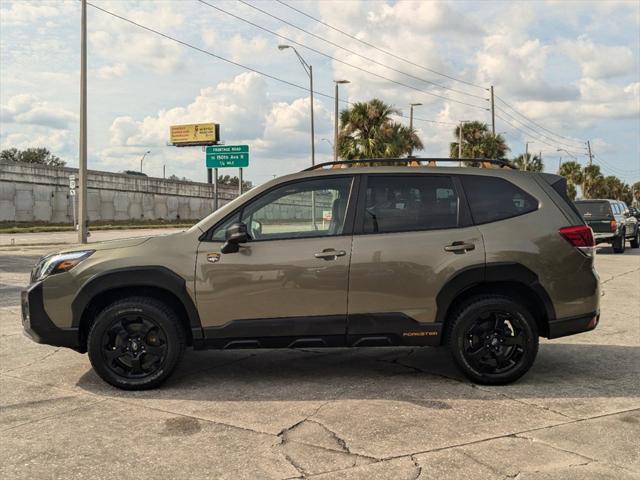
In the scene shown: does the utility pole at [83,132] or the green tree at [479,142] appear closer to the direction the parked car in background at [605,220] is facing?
the green tree

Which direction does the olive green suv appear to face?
to the viewer's left

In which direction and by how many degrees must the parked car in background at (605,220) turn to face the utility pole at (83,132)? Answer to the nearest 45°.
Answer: approximately 135° to its left

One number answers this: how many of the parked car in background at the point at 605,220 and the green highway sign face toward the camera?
1

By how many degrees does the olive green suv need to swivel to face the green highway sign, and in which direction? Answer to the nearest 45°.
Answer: approximately 90° to its right

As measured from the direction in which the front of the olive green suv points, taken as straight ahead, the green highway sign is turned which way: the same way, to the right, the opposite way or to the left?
to the left

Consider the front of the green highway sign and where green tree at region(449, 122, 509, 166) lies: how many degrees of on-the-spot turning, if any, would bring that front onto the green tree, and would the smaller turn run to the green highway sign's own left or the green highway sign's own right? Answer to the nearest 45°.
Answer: approximately 90° to the green highway sign's own left

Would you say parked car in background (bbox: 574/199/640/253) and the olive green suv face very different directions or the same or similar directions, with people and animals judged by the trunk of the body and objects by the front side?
very different directions

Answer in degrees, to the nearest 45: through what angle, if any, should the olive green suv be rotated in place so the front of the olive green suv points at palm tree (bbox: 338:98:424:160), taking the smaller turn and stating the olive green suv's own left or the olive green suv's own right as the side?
approximately 90° to the olive green suv's own right

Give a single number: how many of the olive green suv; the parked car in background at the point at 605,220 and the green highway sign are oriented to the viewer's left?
1

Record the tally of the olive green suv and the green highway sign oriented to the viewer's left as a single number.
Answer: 1

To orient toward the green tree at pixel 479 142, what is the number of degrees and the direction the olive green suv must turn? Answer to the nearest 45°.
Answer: approximately 90° to its right

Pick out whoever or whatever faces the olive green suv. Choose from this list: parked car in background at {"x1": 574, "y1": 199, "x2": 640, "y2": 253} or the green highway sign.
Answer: the green highway sign

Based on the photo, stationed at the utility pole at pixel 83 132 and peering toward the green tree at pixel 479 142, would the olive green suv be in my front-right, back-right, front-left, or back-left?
back-right

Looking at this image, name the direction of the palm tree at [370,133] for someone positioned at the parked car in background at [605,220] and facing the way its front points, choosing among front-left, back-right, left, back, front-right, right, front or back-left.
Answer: left

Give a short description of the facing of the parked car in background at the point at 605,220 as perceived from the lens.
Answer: facing away from the viewer and to the right of the viewer
